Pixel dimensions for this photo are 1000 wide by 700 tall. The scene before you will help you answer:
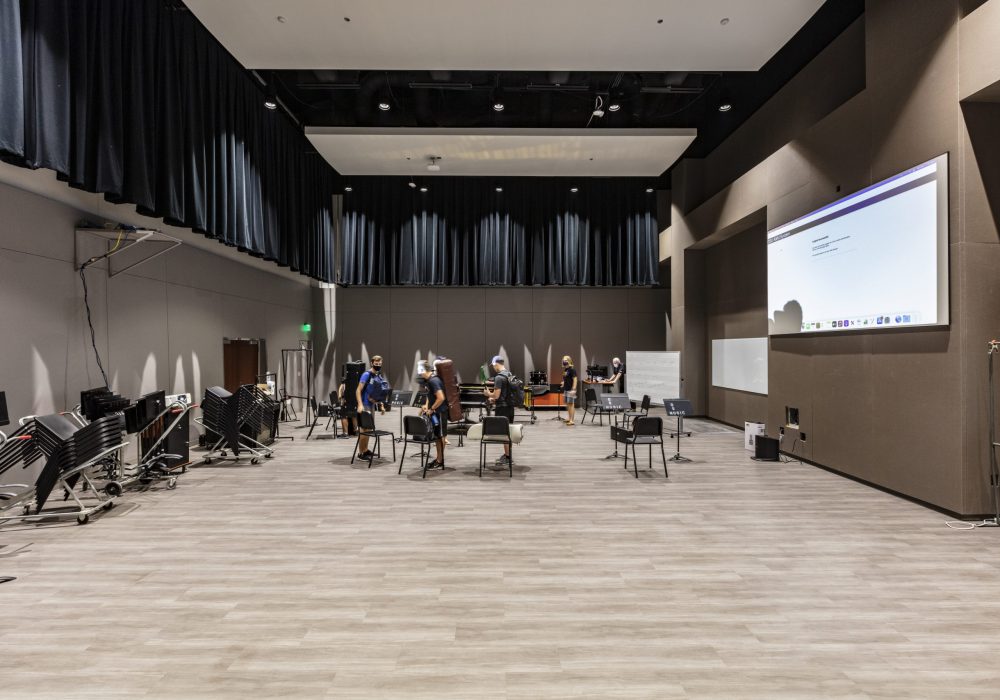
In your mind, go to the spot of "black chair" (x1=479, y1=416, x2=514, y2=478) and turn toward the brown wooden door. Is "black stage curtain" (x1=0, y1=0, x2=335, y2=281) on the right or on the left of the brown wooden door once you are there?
left

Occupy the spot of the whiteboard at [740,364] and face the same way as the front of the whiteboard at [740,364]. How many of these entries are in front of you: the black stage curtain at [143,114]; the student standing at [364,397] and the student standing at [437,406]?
3

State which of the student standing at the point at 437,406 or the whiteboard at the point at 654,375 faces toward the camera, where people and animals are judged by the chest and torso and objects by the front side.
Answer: the whiteboard

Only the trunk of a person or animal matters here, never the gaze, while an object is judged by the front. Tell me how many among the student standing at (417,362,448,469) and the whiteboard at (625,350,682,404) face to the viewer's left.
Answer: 1

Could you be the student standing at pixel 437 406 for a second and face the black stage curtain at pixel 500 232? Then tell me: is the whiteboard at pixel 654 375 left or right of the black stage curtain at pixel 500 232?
right

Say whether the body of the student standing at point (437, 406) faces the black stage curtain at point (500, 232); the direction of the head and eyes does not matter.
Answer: no

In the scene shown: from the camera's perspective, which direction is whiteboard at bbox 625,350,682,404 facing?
toward the camera

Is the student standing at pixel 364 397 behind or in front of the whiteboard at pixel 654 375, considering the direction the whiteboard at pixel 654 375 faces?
in front

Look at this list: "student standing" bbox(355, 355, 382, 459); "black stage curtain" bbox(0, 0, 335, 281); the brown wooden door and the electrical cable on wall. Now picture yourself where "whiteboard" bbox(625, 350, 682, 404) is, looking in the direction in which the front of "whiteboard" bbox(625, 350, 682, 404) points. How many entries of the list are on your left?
0

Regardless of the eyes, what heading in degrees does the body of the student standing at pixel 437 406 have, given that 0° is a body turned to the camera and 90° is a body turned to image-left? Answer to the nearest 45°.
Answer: approximately 90°

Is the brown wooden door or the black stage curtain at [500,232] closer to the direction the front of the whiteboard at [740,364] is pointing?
the brown wooden door

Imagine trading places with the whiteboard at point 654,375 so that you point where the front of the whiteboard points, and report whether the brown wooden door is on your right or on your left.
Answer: on your right

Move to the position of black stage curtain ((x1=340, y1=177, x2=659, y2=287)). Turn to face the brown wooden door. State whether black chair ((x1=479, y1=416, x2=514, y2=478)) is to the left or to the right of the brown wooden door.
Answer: left

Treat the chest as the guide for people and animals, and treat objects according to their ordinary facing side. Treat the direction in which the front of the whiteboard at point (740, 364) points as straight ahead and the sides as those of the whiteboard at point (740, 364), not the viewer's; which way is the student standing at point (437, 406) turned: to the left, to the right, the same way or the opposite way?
the same way

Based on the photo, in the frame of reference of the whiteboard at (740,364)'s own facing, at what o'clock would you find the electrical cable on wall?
The electrical cable on wall is roughly at 12 o'clock from the whiteboard.

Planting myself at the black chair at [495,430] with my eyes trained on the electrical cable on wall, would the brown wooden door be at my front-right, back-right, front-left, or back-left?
front-right

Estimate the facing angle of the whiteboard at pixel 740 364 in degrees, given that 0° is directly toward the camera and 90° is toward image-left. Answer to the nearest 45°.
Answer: approximately 45°

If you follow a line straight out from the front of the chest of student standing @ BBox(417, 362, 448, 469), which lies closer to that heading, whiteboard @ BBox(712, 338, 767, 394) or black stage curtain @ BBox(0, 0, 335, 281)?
the black stage curtain

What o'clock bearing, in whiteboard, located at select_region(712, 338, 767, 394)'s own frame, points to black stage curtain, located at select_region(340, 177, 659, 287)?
The black stage curtain is roughly at 2 o'clock from the whiteboard.
